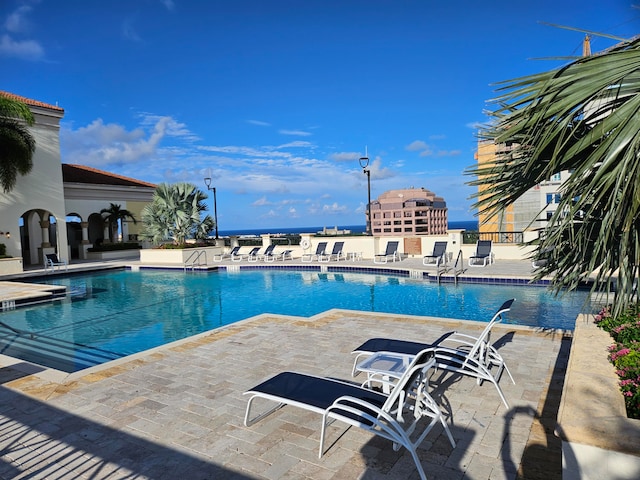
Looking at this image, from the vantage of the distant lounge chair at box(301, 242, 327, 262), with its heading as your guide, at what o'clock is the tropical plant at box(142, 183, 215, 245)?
The tropical plant is roughly at 2 o'clock from the distant lounge chair.

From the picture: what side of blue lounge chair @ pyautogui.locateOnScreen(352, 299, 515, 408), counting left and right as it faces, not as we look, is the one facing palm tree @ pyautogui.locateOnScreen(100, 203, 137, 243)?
front

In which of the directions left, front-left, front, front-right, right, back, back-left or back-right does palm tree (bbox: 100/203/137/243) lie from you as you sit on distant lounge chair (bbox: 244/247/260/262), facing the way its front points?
right

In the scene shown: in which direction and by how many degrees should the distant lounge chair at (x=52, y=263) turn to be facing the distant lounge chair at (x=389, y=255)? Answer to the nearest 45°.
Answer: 0° — it already faces it

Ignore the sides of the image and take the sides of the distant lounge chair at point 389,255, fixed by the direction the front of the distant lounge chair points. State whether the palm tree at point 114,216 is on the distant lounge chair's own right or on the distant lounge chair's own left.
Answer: on the distant lounge chair's own right

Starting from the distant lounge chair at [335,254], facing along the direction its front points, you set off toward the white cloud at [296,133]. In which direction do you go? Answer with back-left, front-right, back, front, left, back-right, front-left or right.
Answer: back-right

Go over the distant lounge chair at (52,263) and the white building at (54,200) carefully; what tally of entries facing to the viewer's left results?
0

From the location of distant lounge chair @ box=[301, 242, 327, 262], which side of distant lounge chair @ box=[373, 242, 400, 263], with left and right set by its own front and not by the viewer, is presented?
right

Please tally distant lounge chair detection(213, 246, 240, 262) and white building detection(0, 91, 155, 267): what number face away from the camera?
0

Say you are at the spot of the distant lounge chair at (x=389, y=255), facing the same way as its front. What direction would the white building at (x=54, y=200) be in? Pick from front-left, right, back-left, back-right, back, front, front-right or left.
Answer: front-right

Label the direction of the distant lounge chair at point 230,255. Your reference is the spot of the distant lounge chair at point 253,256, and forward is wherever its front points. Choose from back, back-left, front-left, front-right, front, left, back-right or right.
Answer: right
